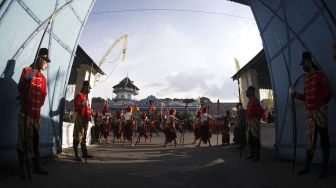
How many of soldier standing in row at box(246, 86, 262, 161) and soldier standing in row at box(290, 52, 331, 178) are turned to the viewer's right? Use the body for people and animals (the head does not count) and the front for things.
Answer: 0

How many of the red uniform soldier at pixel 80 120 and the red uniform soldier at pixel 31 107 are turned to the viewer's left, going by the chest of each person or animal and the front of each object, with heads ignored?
0

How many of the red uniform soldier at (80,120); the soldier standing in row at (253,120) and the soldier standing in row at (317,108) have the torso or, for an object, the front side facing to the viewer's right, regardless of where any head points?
1

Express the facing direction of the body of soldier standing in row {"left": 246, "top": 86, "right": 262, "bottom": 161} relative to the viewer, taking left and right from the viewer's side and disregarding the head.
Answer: facing to the left of the viewer

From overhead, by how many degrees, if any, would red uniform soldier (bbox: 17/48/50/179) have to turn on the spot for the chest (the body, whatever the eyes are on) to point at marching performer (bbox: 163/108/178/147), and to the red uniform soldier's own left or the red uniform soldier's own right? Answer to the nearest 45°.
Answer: approximately 90° to the red uniform soldier's own left

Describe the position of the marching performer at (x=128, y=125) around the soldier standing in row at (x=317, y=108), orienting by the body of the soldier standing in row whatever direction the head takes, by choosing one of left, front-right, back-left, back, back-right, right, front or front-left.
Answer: right

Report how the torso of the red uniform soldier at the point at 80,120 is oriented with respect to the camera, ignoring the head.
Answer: to the viewer's right

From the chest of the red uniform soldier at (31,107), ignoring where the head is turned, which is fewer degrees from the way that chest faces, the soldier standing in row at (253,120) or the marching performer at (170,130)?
the soldier standing in row

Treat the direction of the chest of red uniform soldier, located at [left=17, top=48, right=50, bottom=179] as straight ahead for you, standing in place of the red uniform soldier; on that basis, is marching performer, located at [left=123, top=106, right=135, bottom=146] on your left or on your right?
on your left
